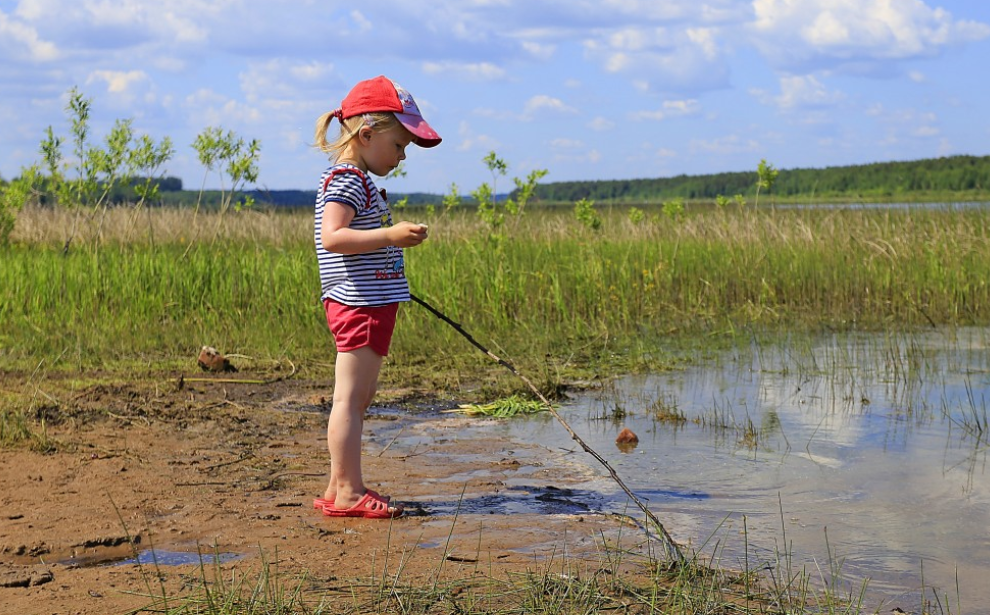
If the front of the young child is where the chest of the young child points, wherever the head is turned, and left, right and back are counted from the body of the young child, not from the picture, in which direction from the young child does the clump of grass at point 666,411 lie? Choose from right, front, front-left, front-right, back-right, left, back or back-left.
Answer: front-left

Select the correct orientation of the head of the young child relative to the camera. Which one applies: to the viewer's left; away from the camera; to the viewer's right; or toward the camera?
to the viewer's right

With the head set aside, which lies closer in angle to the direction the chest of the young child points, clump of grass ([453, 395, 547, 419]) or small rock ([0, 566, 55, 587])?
the clump of grass

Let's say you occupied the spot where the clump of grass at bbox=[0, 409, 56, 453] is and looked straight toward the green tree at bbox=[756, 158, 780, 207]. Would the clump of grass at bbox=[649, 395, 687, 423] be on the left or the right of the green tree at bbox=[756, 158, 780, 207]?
right

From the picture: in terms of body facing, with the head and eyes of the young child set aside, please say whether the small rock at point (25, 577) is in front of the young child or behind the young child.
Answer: behind

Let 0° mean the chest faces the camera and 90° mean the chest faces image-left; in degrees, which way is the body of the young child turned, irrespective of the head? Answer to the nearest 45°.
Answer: approximately 270°

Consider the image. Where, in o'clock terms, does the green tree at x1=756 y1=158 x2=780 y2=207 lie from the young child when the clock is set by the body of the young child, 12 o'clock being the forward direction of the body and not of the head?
The green tree is roughly at 10 o'clock from the young child.

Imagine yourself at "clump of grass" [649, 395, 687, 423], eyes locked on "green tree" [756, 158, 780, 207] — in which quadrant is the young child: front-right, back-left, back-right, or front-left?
back-left

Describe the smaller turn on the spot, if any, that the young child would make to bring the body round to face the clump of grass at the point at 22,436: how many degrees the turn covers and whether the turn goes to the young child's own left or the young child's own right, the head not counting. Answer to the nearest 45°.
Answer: approximately 135° to the young child's own left
